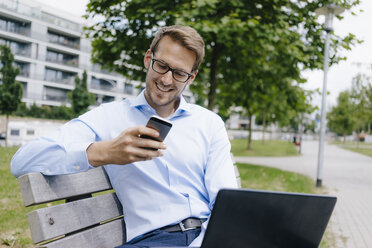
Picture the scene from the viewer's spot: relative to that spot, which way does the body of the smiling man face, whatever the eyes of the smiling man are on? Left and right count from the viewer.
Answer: facing the viewer

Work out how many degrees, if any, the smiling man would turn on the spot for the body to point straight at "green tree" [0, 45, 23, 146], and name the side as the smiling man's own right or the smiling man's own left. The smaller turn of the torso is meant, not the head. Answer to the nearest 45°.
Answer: approximately 180°

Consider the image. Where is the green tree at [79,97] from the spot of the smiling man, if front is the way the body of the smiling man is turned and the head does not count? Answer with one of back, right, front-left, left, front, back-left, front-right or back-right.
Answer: back

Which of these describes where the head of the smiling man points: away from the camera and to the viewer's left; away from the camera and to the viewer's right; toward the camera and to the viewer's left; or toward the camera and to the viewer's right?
toward the camera and to the viewer's left

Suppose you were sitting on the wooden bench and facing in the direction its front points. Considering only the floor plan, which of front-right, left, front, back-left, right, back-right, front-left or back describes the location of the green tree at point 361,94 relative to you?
left
